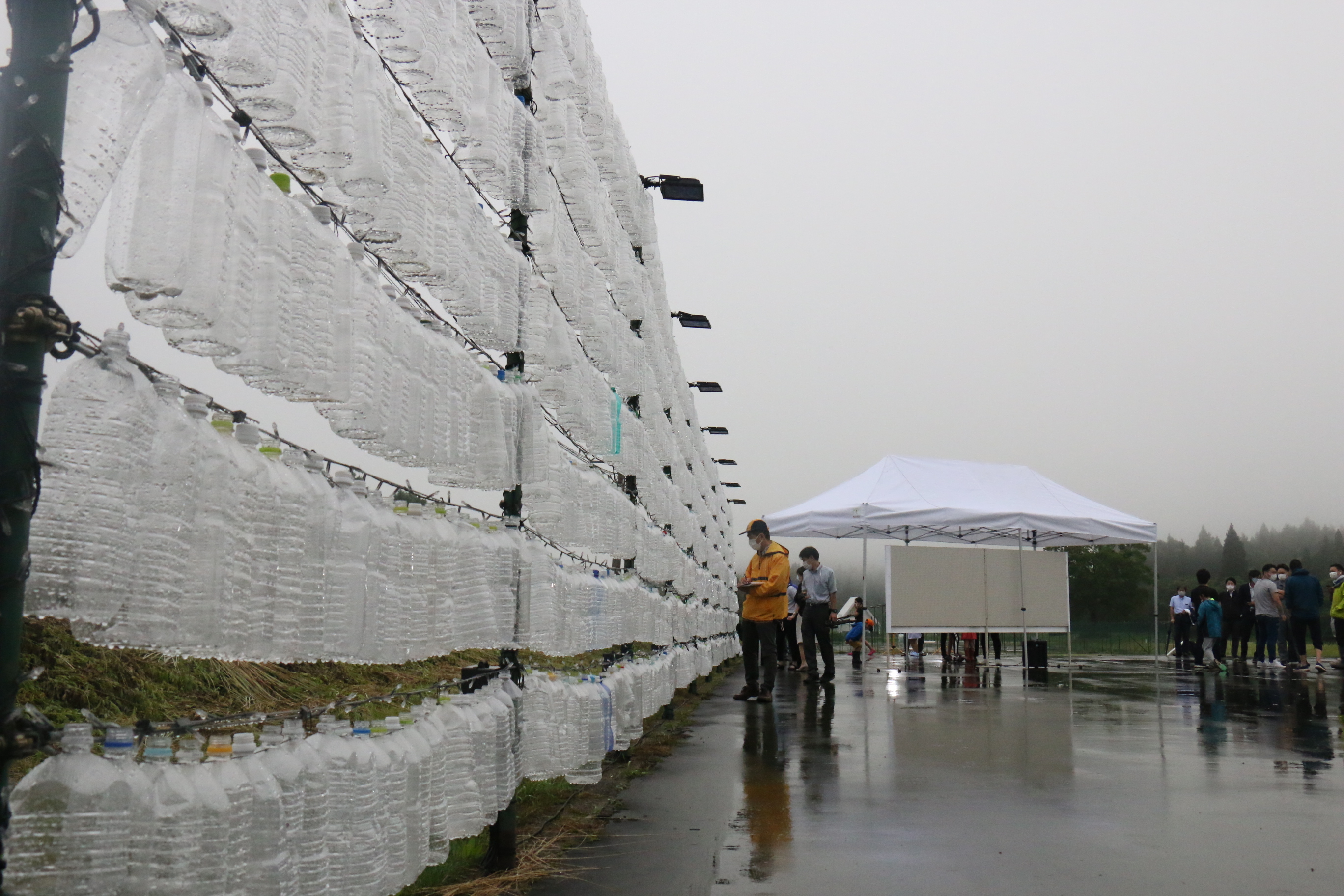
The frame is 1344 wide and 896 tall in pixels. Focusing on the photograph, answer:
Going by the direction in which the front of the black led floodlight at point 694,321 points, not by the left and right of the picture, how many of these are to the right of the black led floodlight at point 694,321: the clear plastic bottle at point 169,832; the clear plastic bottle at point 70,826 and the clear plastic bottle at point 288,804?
3

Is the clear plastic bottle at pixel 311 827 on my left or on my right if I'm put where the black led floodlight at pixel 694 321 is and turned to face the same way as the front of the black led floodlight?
on my right

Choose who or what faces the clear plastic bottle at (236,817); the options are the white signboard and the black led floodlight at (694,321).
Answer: the white signboard

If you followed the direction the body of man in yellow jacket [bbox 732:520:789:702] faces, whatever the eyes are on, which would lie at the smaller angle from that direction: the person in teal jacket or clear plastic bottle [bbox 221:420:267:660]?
the clear plastic bottle

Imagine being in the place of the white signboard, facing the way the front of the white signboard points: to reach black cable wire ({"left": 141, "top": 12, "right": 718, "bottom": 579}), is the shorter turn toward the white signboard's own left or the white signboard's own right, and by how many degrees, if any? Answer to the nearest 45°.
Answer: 0° — it already faces it

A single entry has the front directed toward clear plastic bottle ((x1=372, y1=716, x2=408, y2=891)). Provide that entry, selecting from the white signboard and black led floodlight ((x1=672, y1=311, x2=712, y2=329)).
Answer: the white signboard

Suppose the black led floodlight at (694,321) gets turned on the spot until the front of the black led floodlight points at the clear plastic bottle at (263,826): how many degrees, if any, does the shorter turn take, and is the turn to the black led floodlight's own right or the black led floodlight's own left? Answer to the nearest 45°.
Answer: approximately 90° to the black led floodlight's own right

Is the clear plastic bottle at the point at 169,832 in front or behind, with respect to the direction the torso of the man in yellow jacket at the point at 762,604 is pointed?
in front

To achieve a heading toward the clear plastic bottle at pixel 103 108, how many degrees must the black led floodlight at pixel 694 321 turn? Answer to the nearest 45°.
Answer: approximately 90° to its right

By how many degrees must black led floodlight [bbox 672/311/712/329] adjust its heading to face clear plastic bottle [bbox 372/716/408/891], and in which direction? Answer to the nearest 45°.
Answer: approximately 90° to its right

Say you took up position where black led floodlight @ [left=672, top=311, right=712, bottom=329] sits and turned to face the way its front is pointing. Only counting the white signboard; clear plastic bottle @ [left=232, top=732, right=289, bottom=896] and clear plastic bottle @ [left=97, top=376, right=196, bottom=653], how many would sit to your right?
2

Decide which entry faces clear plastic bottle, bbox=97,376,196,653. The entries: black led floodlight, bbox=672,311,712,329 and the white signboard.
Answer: the white signboard

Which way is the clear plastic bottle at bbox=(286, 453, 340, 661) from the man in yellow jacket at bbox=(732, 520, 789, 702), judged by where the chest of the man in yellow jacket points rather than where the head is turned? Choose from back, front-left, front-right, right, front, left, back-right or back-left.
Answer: front-left

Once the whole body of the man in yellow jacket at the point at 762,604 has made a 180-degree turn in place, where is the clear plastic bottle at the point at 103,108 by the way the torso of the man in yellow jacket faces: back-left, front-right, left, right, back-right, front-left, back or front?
back-right

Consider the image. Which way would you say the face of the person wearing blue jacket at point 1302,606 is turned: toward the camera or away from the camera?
away from the camera

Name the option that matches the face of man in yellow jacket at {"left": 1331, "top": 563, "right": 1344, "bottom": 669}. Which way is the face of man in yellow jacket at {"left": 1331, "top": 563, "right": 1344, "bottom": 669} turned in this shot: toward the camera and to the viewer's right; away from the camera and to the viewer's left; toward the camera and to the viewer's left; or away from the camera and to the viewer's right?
toward the camera and to the viewer's left

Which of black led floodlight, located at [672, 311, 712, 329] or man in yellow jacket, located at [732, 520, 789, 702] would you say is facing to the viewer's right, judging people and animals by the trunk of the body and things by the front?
the black led floodlight

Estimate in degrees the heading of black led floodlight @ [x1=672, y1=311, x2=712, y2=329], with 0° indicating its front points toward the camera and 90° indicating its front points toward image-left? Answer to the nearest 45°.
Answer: approximately 270°
